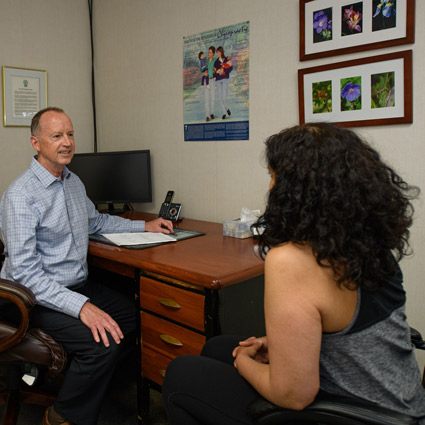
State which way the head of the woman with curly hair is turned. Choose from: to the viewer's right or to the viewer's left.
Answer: to the viewer's left

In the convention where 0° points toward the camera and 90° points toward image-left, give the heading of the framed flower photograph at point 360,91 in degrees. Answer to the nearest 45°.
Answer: approximately 45°

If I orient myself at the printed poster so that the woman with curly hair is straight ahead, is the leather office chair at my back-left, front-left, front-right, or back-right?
front-right

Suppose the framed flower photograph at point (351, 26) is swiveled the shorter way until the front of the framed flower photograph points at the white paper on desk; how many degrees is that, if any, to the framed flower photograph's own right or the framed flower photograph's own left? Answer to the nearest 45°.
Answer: approximately 45° to the framed flower photograph's own right

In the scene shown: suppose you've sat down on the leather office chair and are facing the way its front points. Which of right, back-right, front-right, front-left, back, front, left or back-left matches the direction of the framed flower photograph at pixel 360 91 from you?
front

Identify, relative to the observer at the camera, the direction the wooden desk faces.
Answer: facing the viewer and to the left of the viewer

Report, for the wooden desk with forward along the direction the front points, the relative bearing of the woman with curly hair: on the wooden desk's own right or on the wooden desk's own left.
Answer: on the wooden desk's own left

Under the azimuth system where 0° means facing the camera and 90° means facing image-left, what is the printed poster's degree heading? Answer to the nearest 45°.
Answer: approximately 45°

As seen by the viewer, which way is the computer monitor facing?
toward the camera

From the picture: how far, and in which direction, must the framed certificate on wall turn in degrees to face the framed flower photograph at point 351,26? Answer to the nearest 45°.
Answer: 0° — it already faces it

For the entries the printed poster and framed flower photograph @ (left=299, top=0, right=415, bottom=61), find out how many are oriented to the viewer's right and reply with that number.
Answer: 0

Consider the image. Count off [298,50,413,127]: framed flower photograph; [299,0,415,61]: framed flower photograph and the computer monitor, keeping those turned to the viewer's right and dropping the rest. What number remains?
0

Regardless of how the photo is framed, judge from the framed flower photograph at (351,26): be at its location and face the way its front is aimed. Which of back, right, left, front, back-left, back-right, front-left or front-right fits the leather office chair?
front
